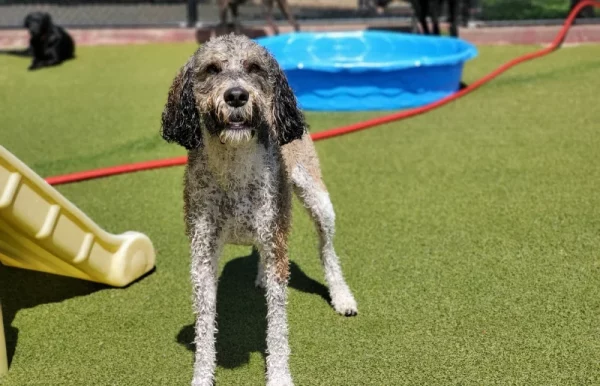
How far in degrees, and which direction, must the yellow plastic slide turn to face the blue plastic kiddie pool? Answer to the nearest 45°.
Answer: approximately 45° to its left

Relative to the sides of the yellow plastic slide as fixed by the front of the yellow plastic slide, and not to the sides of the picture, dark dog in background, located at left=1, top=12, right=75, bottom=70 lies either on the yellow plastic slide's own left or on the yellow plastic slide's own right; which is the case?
on the yellow plastic slide's own left

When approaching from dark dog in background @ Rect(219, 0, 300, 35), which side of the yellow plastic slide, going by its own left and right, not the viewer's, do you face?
left

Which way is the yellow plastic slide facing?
to the viewer's right

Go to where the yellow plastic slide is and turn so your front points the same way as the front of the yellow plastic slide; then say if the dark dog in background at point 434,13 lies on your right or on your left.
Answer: on your left
